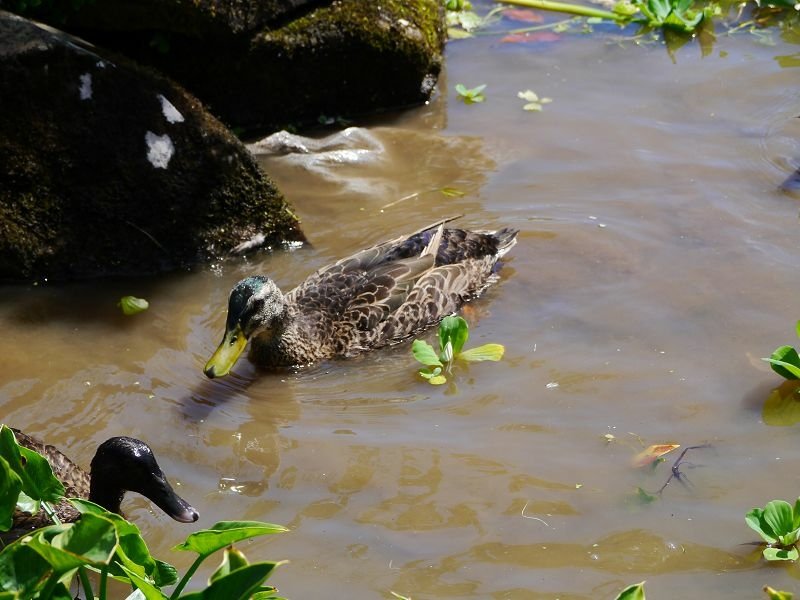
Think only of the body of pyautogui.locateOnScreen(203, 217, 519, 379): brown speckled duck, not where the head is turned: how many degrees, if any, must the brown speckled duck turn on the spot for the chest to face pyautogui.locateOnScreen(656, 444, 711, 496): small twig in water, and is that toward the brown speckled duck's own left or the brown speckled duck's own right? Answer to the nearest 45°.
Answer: approximately 90° to the brown speckled duck's own left

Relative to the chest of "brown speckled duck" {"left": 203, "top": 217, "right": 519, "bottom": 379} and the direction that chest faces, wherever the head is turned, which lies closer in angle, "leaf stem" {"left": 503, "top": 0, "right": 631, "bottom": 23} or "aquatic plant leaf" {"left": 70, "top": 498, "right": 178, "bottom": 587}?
the aquatic plant leaf

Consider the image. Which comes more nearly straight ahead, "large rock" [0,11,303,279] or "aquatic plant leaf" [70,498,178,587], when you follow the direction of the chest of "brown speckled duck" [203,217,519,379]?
the aquatic plant leaf

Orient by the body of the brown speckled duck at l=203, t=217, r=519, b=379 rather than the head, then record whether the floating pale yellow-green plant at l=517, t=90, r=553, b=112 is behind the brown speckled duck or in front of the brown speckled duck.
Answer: behind

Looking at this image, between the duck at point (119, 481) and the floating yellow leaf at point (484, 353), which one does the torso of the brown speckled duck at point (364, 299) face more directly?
the duck

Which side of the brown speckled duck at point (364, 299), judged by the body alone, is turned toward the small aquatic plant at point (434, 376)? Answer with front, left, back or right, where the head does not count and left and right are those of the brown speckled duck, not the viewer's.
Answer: left

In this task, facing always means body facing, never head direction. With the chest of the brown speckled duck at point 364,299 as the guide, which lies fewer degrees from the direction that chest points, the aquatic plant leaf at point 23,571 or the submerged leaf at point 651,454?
the aquatic plant leaf

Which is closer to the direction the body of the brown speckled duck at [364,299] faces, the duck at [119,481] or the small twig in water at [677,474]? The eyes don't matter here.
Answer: the duck

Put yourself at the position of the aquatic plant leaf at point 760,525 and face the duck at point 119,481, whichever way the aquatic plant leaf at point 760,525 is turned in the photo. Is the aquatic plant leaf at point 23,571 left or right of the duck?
left

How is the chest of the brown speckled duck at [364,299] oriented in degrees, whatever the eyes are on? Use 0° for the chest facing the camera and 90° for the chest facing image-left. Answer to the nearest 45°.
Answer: approximately 45°
